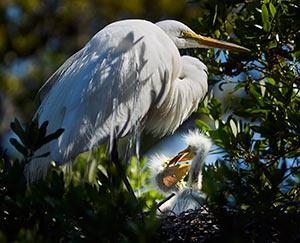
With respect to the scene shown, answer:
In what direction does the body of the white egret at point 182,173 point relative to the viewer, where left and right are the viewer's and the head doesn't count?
facing to the left of the viewer

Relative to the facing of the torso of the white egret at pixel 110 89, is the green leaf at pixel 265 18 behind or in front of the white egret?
in front

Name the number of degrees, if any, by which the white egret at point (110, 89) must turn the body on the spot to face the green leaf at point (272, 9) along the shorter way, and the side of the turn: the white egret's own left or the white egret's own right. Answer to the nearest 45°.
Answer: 0° — it already faces it

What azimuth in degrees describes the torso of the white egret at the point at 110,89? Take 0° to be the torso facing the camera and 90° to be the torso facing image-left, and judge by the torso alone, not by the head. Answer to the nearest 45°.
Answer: approximately 270°

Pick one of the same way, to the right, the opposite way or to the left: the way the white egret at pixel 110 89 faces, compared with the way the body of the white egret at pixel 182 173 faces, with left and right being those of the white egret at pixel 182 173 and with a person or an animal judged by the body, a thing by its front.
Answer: the opposite way
